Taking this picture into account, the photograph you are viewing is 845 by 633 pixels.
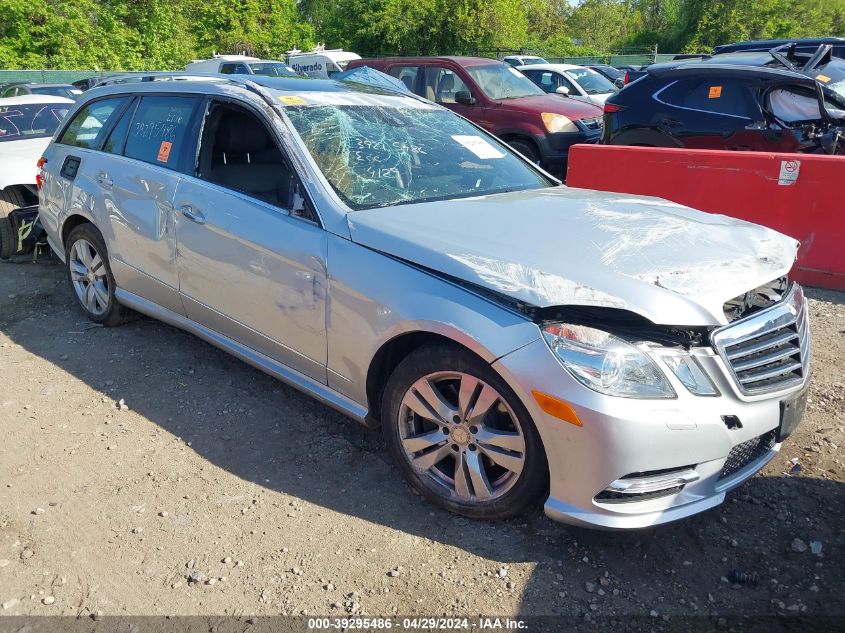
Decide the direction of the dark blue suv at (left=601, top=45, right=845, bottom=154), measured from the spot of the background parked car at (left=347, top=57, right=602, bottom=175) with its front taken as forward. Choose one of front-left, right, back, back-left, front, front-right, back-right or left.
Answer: front

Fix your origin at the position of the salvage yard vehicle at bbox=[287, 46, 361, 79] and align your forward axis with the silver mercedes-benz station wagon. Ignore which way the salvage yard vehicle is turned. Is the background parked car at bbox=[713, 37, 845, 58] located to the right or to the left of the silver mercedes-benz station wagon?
left

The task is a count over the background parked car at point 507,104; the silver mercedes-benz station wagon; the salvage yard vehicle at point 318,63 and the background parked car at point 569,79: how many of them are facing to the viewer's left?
0

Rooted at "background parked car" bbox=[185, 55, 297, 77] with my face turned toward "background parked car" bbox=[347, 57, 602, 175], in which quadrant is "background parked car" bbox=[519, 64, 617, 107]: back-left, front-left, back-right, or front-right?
front-left

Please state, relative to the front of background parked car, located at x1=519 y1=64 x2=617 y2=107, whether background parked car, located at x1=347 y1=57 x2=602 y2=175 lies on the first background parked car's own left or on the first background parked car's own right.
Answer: on the first background parked car's own right

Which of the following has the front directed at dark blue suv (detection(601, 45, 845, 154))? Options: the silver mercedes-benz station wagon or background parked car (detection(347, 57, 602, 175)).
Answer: the background parked car

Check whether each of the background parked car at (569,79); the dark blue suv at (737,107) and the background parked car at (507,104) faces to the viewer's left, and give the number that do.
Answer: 0

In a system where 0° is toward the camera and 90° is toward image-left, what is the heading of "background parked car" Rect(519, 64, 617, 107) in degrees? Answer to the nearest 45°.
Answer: approximately 315°

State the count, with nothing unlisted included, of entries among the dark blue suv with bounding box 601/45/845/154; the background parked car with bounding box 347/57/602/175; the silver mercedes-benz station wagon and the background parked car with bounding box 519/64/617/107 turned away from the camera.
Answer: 0

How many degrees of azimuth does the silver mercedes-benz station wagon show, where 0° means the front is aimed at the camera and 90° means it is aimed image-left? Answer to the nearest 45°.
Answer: approximately 315°

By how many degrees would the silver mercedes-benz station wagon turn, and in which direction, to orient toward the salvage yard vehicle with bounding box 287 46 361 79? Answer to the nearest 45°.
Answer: approximately 135° to its left

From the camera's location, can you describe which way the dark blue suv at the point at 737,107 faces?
facing to the right of the viewer

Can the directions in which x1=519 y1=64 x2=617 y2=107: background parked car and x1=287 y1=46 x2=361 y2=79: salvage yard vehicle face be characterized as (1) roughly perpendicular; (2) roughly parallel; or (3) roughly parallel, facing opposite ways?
roughly parallel

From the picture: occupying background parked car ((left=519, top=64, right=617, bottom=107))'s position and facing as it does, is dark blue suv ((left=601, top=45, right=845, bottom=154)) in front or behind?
in front
